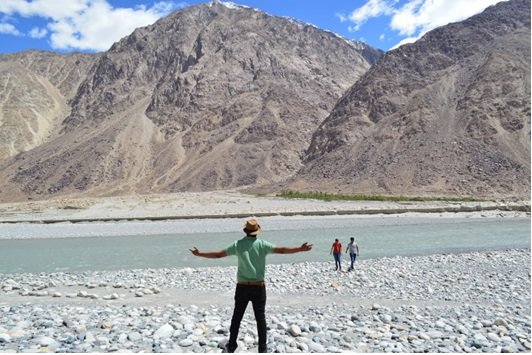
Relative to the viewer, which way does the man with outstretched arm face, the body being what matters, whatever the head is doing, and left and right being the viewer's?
facing away from the viewer

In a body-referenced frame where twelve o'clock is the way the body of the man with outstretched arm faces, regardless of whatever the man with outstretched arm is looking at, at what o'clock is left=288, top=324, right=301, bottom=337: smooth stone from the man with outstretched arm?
The smooth stone is roughly at 1 o'clock from the man with outstretched arm.

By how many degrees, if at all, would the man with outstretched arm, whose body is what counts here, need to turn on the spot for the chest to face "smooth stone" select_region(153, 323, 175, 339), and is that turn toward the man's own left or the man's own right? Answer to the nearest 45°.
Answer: approximately 45° to the man's own left

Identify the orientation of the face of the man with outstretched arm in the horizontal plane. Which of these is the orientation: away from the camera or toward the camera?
away from the camera
